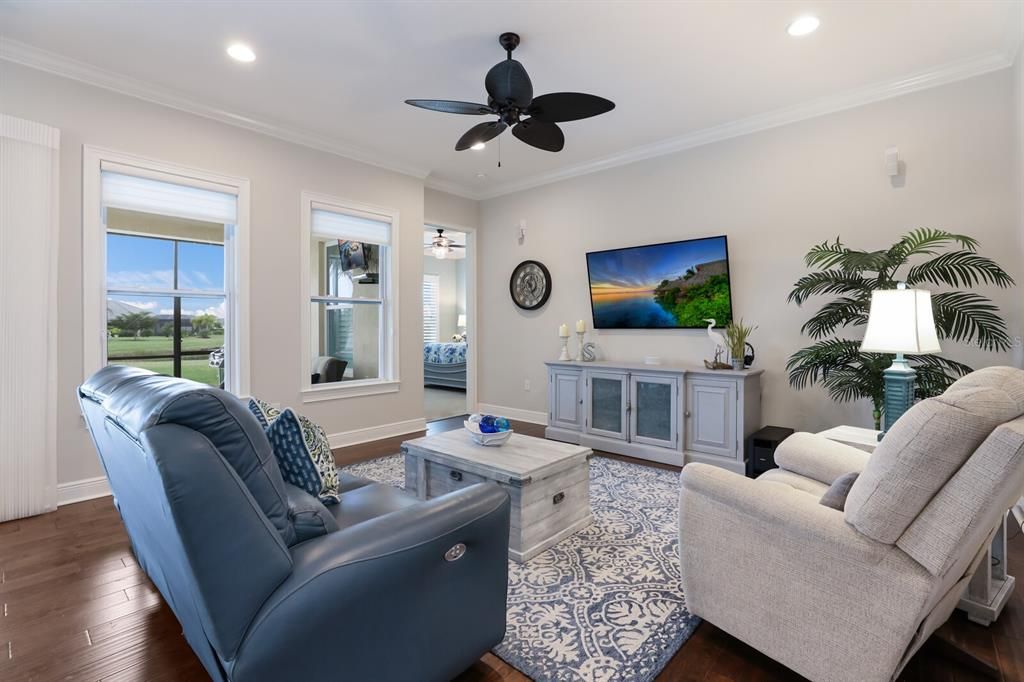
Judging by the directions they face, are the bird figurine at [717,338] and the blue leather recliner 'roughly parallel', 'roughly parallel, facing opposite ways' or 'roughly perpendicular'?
roughly perpendicular

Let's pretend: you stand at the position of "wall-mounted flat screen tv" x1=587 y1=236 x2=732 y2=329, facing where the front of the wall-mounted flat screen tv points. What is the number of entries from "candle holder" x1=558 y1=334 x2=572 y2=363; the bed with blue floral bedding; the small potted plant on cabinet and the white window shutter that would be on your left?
1

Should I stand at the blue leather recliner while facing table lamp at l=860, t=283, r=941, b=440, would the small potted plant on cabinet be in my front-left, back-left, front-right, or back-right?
front-left

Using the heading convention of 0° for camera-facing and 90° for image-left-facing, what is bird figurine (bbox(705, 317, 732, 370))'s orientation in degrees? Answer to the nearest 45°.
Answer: approximately 90°

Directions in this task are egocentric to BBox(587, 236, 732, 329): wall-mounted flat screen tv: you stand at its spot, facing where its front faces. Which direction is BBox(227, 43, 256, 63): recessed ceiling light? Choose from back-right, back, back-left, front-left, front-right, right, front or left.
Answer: front

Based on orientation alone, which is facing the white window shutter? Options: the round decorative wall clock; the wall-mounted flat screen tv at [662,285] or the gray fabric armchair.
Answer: the gray fabric armchair

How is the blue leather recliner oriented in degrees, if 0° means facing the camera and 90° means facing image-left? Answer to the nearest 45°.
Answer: approximately 225°

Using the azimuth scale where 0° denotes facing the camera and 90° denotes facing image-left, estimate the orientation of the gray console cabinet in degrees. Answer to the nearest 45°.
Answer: approximately 45°

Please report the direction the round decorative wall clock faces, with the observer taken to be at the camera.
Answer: facing the viewer and to the left of the viewer

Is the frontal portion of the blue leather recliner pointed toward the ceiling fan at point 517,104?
yes

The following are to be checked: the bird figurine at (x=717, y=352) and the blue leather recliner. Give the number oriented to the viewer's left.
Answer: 1

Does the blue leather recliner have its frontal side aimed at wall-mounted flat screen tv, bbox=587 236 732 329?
yes

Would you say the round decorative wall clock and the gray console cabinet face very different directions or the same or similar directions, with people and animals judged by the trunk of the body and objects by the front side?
same or similar directions
